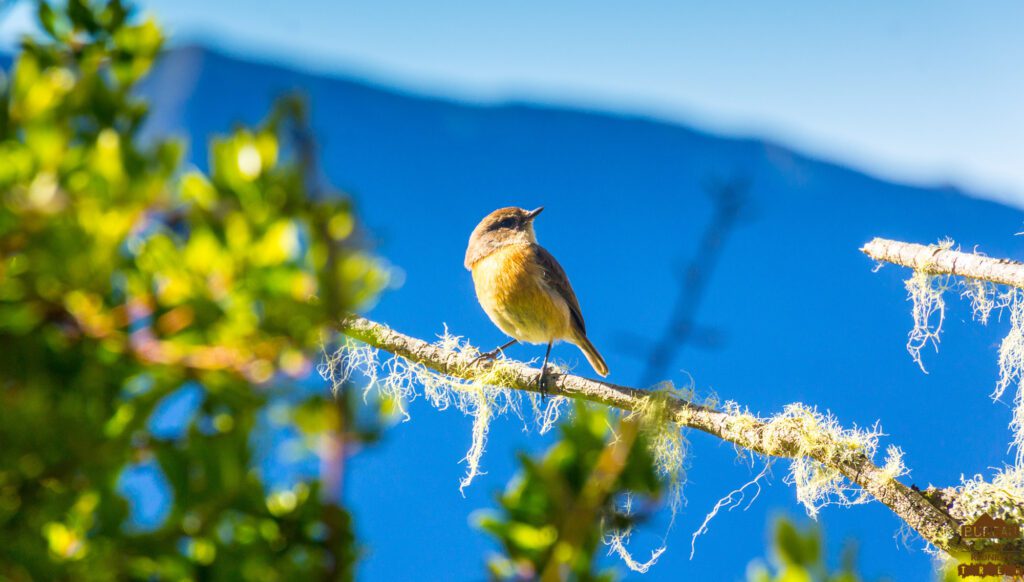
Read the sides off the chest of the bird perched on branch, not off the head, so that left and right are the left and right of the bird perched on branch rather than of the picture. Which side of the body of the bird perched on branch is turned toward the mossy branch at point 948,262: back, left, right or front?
left

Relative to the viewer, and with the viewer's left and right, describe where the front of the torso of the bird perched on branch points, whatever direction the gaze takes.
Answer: facing the viewer and to the left of the viewer
